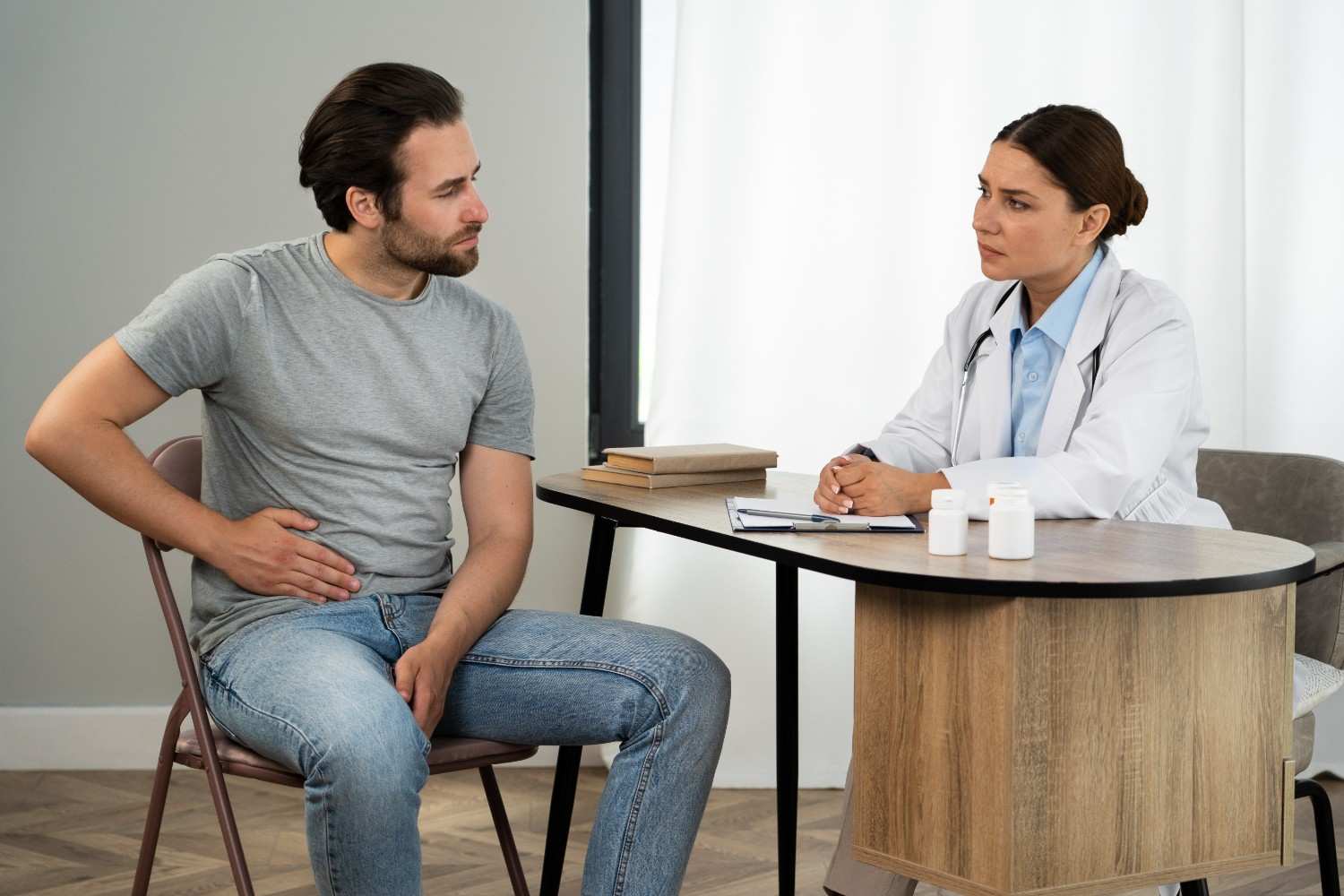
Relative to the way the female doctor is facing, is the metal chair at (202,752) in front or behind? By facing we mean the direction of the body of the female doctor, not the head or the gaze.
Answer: in front

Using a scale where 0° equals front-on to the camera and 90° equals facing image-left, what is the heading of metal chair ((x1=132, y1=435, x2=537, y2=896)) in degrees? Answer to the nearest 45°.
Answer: approximately 315°

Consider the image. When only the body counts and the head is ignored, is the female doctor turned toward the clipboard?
yes

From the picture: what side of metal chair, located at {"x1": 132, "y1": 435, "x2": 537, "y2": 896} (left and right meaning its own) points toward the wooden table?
front

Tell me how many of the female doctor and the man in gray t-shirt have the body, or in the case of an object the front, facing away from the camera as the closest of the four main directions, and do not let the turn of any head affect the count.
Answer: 0

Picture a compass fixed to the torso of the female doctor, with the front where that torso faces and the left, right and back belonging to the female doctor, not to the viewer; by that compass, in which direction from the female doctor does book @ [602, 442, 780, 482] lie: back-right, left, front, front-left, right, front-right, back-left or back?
front-right

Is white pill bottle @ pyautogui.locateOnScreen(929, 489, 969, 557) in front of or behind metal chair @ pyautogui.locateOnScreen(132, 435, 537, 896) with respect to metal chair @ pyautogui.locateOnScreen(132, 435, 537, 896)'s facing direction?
in front

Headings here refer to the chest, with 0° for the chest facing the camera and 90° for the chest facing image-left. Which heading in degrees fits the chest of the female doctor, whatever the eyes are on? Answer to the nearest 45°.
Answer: approximately 45°

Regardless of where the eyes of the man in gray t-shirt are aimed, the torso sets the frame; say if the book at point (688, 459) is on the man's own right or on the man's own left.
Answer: on the man's own left

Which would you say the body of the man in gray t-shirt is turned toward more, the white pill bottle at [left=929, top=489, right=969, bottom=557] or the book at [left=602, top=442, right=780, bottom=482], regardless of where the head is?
the white pill bottle

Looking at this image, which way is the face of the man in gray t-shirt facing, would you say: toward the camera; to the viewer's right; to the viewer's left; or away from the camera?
to the viewer's right
